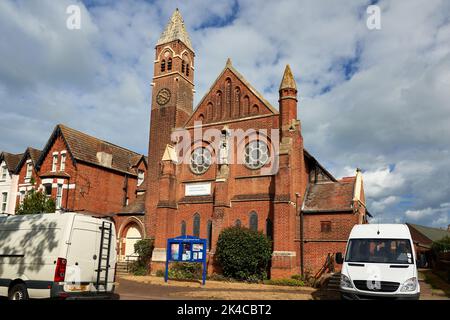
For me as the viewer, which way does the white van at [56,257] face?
facing away from the viewer and to the left of the viewer

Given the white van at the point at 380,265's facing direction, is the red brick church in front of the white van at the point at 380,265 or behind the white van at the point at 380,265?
behind

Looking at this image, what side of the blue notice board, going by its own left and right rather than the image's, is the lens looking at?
front

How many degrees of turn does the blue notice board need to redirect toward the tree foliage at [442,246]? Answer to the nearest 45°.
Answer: approximately 135° to its left

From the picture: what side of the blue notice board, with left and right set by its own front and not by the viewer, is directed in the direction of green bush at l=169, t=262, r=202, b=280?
back

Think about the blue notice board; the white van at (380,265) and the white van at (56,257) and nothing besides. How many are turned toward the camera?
2

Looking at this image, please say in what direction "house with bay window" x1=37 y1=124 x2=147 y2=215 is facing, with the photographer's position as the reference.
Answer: facing the viewer and to the left of the viewer

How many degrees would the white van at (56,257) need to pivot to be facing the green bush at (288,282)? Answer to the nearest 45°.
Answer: approximately 90° to its right

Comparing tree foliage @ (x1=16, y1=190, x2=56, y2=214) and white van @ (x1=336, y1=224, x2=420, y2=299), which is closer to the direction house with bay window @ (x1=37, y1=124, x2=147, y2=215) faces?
the tree foliage

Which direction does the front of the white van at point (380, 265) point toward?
toward the camera

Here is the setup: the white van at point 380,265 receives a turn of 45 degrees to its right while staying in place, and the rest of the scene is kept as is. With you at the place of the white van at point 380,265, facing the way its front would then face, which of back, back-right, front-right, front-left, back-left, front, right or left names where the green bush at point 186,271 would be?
right

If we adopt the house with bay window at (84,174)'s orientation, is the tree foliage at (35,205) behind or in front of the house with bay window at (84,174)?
in front

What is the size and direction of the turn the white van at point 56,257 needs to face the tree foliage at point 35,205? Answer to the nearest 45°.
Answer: approximately 45° to its right
